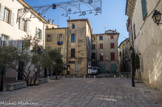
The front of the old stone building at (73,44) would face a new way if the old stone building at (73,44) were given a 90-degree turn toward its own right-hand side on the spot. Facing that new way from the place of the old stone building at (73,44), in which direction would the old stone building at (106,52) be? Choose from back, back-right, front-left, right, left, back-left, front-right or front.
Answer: back-right

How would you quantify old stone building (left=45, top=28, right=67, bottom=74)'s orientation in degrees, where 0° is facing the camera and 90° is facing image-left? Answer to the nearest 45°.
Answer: approximately 0°

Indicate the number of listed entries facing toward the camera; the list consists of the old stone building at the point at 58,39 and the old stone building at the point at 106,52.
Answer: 2

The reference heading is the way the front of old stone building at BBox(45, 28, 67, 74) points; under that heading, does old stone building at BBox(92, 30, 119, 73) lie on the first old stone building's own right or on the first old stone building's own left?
on the first old stone building's own left

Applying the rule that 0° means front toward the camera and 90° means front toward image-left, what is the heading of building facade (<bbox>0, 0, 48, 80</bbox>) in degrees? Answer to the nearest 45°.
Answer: approximately 315°

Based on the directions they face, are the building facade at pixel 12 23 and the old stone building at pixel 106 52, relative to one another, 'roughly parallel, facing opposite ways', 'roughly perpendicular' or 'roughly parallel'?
roughly perpendicular

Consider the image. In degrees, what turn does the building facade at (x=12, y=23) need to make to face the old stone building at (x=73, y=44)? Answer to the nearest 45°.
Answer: approximately 90° to its left

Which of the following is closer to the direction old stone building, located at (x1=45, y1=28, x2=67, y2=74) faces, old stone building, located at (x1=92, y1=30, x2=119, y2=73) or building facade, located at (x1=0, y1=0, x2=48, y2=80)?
the building facade

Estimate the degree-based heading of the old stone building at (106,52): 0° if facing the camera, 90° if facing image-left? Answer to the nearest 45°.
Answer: approximately 0°
